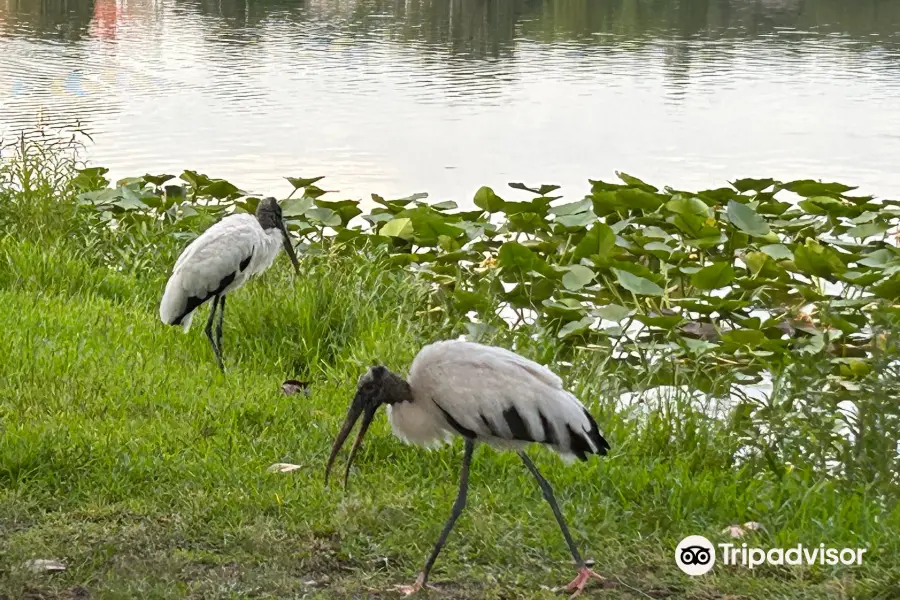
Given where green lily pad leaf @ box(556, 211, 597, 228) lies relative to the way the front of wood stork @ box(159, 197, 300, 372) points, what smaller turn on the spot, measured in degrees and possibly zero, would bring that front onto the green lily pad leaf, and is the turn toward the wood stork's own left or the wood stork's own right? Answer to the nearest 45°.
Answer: approximately 45° to the wood stork's own left

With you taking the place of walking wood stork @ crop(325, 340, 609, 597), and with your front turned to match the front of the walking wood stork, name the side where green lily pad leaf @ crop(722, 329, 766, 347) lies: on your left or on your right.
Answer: on your right

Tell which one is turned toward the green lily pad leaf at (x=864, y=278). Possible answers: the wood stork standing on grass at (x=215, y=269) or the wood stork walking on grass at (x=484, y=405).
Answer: the wood stork standing on grass at (x=215, y=269)

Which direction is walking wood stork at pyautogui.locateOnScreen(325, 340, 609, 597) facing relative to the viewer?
to the viewer's left

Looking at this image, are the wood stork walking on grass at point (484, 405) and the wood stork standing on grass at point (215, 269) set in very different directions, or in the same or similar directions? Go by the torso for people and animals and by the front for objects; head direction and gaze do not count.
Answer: very different directions

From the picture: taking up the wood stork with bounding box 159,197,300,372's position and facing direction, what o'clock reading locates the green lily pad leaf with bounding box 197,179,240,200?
The green lily pad leaf is roughly at 9 o'clock from the wood stork.

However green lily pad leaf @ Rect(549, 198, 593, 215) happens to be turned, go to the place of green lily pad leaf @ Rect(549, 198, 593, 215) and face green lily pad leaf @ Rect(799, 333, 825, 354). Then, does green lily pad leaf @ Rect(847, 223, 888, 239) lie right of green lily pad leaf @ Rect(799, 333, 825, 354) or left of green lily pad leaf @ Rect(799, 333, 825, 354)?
left

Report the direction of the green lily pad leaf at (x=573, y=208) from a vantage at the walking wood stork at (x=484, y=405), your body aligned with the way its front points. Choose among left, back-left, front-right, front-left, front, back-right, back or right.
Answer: right

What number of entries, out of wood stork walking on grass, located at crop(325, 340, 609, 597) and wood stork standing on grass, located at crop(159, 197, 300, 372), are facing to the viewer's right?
1

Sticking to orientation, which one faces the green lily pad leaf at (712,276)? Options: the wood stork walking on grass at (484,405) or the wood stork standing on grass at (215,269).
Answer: the wood stork standing on grass at (215,269)

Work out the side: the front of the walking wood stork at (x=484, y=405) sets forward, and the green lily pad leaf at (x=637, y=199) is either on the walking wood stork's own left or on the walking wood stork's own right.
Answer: on the walking wood stork's own right

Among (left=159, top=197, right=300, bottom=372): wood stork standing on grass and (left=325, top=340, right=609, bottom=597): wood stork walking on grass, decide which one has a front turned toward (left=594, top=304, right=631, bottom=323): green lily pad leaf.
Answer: (left=159, top=197, right=300, bottom=372): wood stork standing on grass

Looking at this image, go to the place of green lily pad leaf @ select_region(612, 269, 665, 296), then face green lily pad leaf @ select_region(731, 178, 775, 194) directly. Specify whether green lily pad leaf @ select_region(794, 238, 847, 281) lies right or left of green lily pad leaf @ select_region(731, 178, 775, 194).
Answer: right

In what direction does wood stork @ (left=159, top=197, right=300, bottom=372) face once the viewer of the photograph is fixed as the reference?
facing to the right of the viewer
